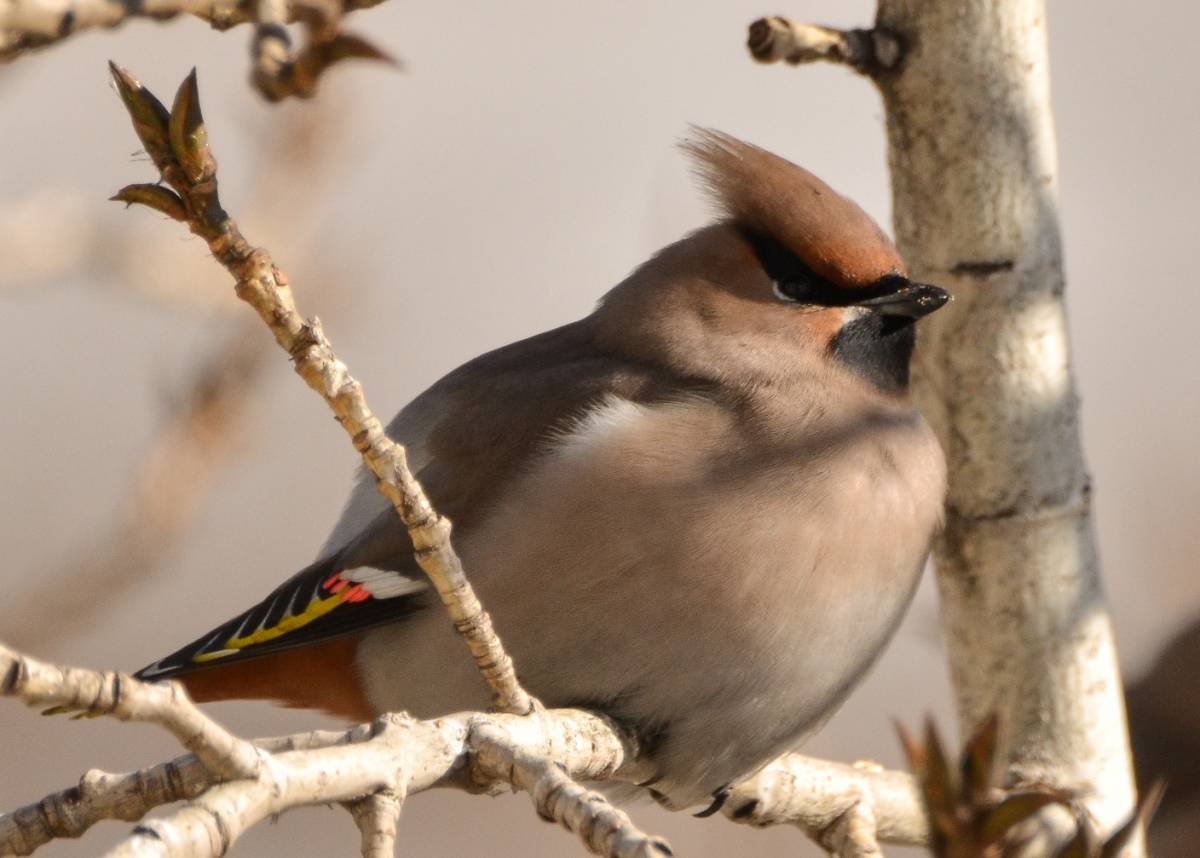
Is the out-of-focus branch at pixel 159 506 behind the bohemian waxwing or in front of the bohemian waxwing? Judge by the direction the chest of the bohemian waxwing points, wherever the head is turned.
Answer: behind

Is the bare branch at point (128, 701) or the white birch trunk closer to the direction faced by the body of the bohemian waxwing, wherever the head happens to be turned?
the white birch trunk

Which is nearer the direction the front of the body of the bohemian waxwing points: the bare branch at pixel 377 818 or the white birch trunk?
the white birch trunk

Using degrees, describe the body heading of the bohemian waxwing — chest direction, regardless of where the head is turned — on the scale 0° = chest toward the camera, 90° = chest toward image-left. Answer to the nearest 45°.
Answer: approximately 270°

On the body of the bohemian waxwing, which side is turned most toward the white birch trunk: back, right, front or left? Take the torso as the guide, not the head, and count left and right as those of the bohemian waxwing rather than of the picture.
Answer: front

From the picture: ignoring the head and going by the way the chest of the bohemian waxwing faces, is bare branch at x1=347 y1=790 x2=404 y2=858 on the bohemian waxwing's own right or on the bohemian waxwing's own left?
on the bohemian waxwing's own right
